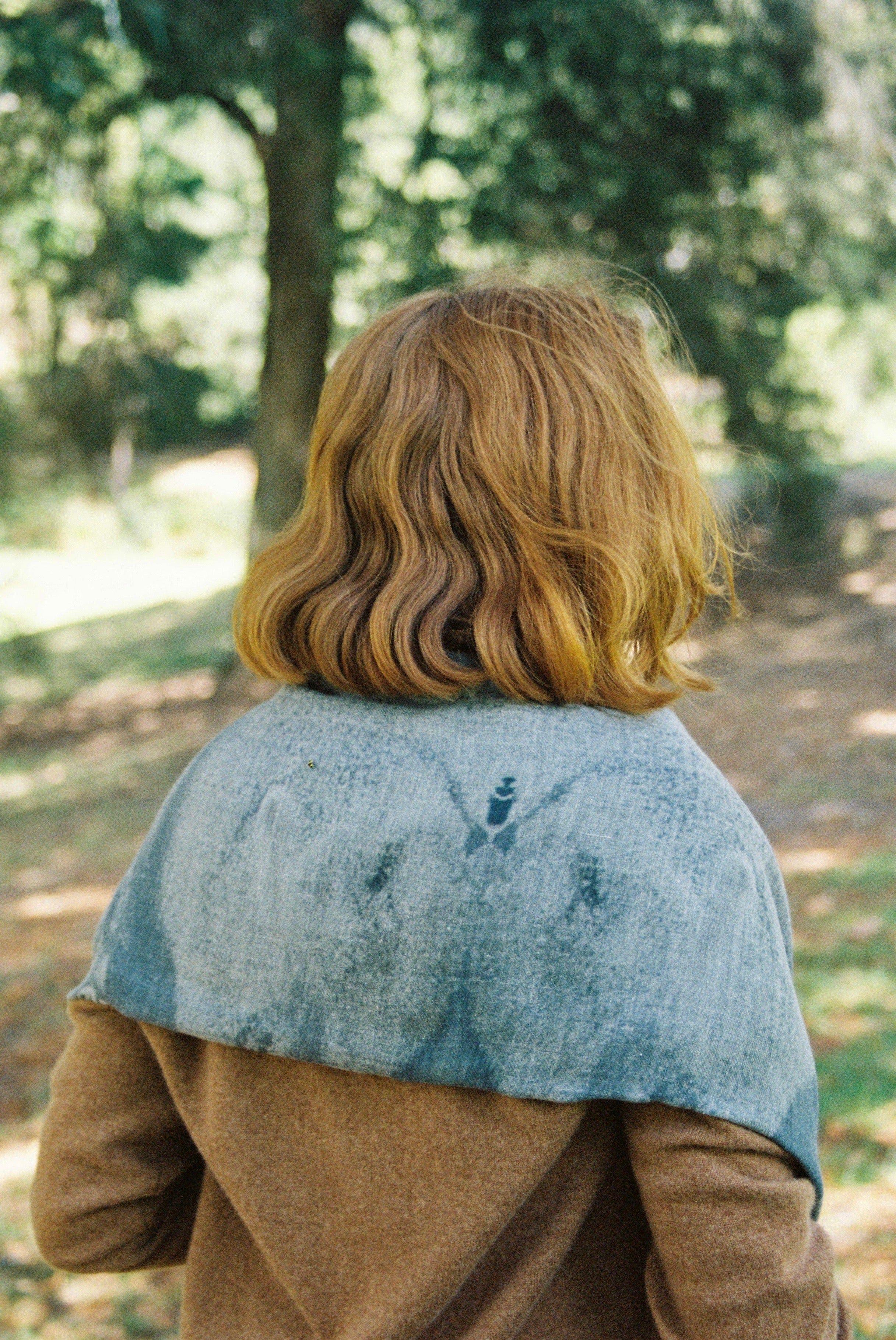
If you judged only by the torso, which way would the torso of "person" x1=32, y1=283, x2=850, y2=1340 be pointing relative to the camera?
away from the camera

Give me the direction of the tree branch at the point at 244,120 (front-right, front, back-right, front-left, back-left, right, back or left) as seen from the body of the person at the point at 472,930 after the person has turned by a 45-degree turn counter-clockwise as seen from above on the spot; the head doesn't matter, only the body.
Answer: front-right

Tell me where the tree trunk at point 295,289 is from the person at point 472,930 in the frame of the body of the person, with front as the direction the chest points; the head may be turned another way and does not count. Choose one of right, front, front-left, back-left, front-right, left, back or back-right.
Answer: front
